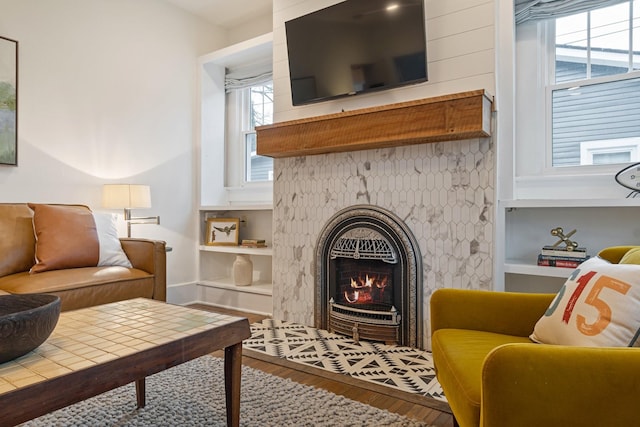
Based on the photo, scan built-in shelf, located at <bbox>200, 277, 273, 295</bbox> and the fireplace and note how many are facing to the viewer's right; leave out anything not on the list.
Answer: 0

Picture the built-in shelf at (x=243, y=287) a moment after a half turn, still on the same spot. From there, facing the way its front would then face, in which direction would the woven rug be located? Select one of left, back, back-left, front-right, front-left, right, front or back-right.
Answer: back-right

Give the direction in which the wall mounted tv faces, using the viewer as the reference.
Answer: facing the viewer and to the left of the viewer

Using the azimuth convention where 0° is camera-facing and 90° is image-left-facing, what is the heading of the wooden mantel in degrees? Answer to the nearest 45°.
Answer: approximately 45°

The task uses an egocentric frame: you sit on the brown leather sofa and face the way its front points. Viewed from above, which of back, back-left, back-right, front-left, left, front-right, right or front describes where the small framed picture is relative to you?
left

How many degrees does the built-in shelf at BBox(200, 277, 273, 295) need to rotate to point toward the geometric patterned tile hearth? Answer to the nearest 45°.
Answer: approximately 90° to its left

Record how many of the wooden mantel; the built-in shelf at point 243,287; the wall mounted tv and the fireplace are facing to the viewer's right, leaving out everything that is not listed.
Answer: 0

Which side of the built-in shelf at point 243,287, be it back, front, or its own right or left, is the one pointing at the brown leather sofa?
front

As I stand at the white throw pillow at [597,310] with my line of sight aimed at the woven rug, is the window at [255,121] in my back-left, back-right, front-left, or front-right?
front-right

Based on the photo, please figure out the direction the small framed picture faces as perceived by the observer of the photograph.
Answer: facing the viewer

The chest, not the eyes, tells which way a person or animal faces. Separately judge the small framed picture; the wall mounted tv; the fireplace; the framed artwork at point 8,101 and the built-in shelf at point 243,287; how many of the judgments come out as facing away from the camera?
0

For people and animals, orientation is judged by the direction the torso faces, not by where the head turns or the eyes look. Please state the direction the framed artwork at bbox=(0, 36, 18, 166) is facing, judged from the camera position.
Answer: facing the viewer and to the right of the viewer

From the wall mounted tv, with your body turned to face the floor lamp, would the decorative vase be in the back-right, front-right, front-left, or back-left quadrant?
front-right

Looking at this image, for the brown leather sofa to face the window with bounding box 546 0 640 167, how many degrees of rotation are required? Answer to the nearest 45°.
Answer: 0° — it already faces it

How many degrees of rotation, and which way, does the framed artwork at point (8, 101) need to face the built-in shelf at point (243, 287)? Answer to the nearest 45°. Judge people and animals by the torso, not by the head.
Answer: approximately 45° to its left

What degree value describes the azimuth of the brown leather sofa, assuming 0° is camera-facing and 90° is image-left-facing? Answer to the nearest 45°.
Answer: approximately 315°
